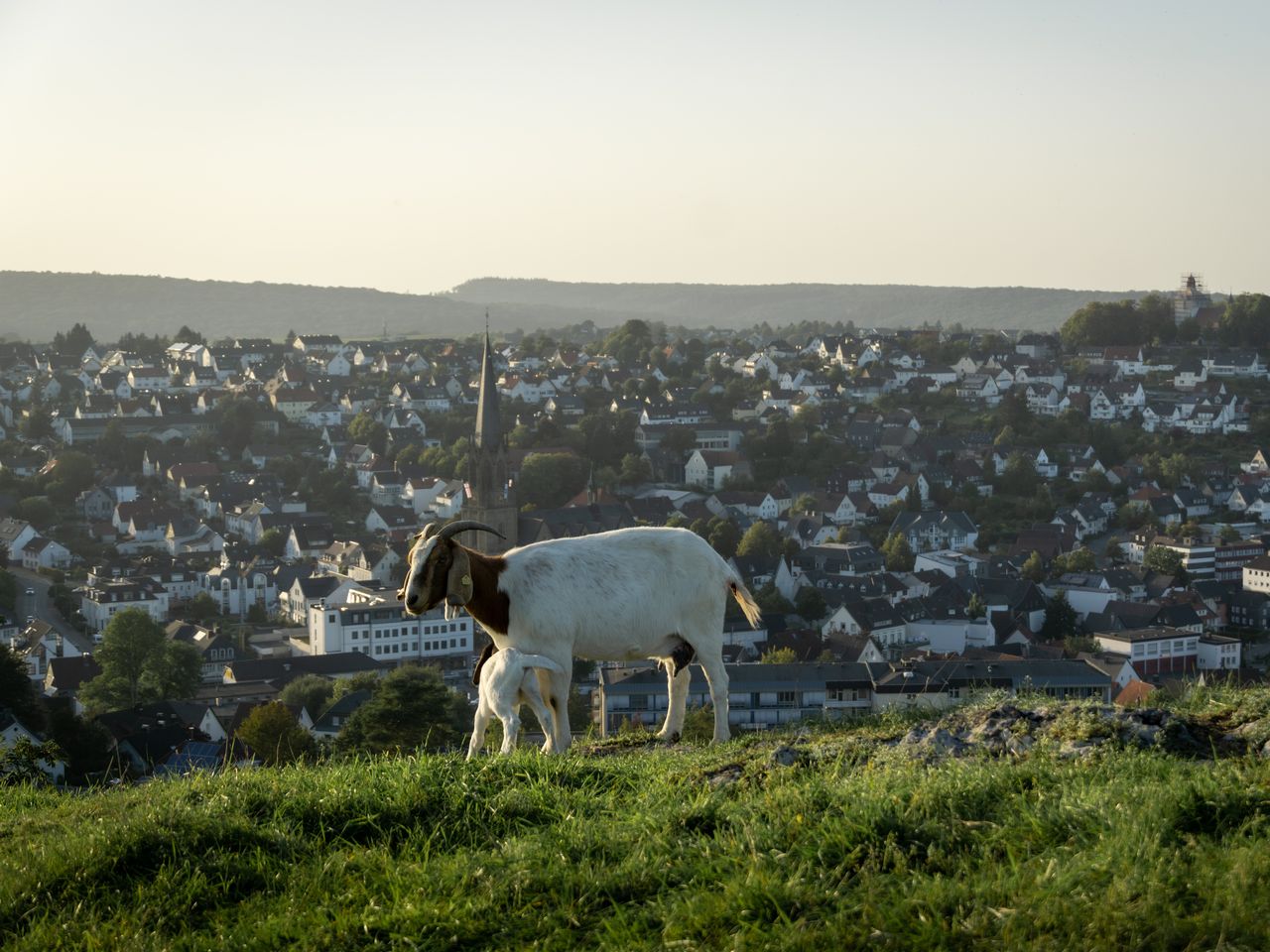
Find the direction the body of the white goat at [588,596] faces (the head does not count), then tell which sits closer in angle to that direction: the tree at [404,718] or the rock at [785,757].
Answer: the tree

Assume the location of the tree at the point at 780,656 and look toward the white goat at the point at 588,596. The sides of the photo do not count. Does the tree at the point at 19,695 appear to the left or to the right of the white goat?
right

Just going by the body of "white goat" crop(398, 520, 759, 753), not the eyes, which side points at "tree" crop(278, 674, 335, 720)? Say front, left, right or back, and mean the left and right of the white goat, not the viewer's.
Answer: right

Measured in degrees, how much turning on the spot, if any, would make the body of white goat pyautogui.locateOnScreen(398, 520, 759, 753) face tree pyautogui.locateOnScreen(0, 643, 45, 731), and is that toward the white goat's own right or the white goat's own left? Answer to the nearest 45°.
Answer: approximately 45° to the white goat's own right

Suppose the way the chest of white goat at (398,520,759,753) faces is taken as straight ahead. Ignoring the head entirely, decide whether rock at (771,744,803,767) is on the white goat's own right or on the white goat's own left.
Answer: on the white goat's own left

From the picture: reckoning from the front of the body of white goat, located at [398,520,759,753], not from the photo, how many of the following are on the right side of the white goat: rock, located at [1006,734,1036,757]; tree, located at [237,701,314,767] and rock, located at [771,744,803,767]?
1

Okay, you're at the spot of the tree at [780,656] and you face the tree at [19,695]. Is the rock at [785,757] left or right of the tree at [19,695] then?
left

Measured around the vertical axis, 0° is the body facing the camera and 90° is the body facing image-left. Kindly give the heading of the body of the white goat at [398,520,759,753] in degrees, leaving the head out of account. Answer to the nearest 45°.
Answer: approximately 90°

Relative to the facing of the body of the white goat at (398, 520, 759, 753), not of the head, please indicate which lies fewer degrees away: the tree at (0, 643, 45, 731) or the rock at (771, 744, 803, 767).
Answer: the tree

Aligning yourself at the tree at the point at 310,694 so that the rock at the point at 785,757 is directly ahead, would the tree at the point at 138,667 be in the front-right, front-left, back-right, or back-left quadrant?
back-right

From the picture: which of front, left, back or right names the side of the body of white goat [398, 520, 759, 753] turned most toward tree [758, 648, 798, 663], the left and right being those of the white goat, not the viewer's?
right

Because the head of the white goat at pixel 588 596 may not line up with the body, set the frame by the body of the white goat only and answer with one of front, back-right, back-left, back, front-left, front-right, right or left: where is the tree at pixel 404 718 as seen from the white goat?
right

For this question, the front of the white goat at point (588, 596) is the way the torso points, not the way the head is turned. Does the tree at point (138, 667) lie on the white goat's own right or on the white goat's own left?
on the white goat's own right
